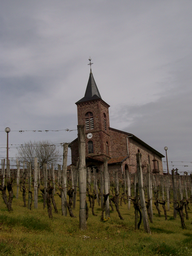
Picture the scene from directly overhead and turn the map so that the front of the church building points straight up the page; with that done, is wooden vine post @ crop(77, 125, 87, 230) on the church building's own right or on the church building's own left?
on the church building's own left

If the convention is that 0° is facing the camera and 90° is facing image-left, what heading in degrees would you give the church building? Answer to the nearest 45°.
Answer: approximately 45°
